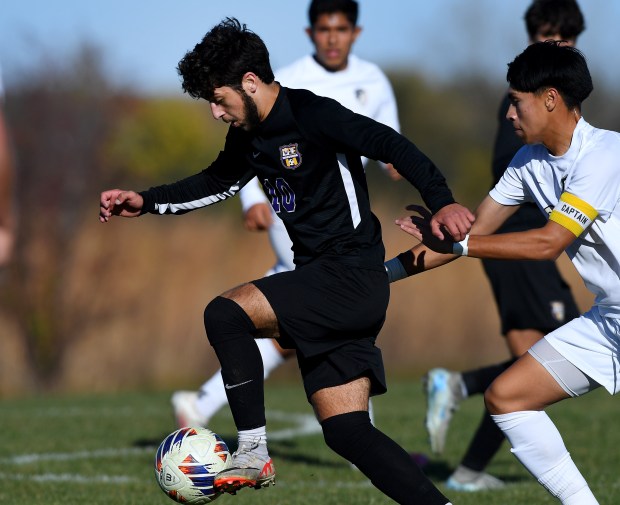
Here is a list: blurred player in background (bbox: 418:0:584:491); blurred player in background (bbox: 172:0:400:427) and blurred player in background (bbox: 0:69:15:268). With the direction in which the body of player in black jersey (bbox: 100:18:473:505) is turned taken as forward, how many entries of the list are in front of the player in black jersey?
1

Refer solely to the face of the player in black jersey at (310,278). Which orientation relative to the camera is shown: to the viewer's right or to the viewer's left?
to the viewer's left

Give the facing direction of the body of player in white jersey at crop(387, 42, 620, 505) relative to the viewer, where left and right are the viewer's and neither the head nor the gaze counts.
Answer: facing to the left of the viewer

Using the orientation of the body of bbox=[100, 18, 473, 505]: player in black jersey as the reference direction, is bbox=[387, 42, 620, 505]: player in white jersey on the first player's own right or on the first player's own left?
on the first player's own left

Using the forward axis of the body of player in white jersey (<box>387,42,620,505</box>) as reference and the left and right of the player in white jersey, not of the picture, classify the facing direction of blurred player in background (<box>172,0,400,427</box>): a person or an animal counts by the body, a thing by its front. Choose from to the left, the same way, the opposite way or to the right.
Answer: to the left
